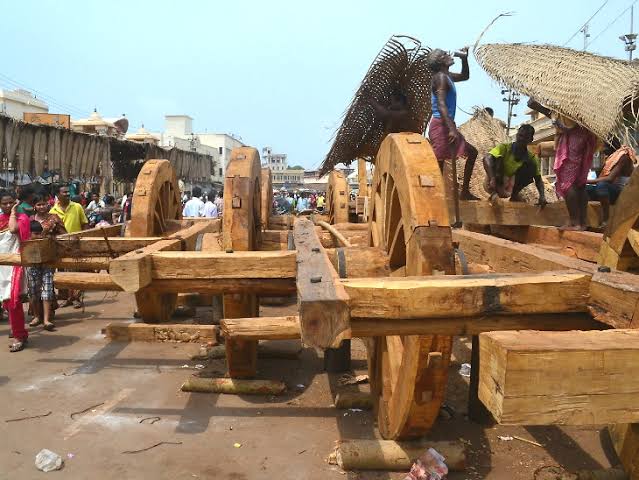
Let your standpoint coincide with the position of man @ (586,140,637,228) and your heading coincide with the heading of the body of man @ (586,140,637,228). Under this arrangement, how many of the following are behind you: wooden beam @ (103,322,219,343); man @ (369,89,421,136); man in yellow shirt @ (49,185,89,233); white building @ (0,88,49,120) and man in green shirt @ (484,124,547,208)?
0

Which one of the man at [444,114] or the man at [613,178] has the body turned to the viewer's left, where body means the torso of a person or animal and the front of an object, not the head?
the man at [613,178]

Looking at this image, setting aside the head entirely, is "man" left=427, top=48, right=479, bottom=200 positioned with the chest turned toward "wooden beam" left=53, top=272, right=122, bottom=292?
no

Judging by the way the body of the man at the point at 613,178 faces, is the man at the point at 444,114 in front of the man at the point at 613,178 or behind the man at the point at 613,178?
in front

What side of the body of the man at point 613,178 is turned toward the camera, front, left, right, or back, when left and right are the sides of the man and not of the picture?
left

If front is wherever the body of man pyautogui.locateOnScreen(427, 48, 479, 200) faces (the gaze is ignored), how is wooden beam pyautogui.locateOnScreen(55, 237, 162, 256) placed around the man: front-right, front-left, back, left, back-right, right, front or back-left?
back-right

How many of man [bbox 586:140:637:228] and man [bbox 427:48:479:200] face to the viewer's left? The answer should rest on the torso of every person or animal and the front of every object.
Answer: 1

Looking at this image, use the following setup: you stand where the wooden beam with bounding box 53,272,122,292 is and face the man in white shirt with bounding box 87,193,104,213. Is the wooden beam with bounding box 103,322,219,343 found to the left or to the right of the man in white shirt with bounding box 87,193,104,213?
right

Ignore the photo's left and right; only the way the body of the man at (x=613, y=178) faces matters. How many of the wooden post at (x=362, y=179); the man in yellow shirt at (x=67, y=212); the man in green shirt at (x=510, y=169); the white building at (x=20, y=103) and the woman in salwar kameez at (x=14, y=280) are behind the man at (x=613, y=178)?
0

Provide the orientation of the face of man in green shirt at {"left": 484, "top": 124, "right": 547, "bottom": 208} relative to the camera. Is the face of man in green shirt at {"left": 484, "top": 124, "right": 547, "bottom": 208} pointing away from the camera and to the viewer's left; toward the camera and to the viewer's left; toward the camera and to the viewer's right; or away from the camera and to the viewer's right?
toward the camera and to the viewer's left

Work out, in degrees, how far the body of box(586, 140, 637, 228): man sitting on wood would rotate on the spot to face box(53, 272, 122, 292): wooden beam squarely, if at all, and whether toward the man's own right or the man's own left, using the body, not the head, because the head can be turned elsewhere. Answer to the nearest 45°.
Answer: approximately 45° to the man's own left

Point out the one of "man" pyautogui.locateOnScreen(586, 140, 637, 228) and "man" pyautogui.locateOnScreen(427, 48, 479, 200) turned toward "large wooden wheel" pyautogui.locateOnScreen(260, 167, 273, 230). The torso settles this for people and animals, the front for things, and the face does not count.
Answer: "man" pyautogui.locateOnScreen(586, 140, 637, 228)

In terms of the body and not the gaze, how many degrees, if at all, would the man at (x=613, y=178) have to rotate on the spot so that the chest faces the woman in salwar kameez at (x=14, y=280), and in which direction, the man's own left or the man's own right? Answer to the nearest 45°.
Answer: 0° — they already face them
